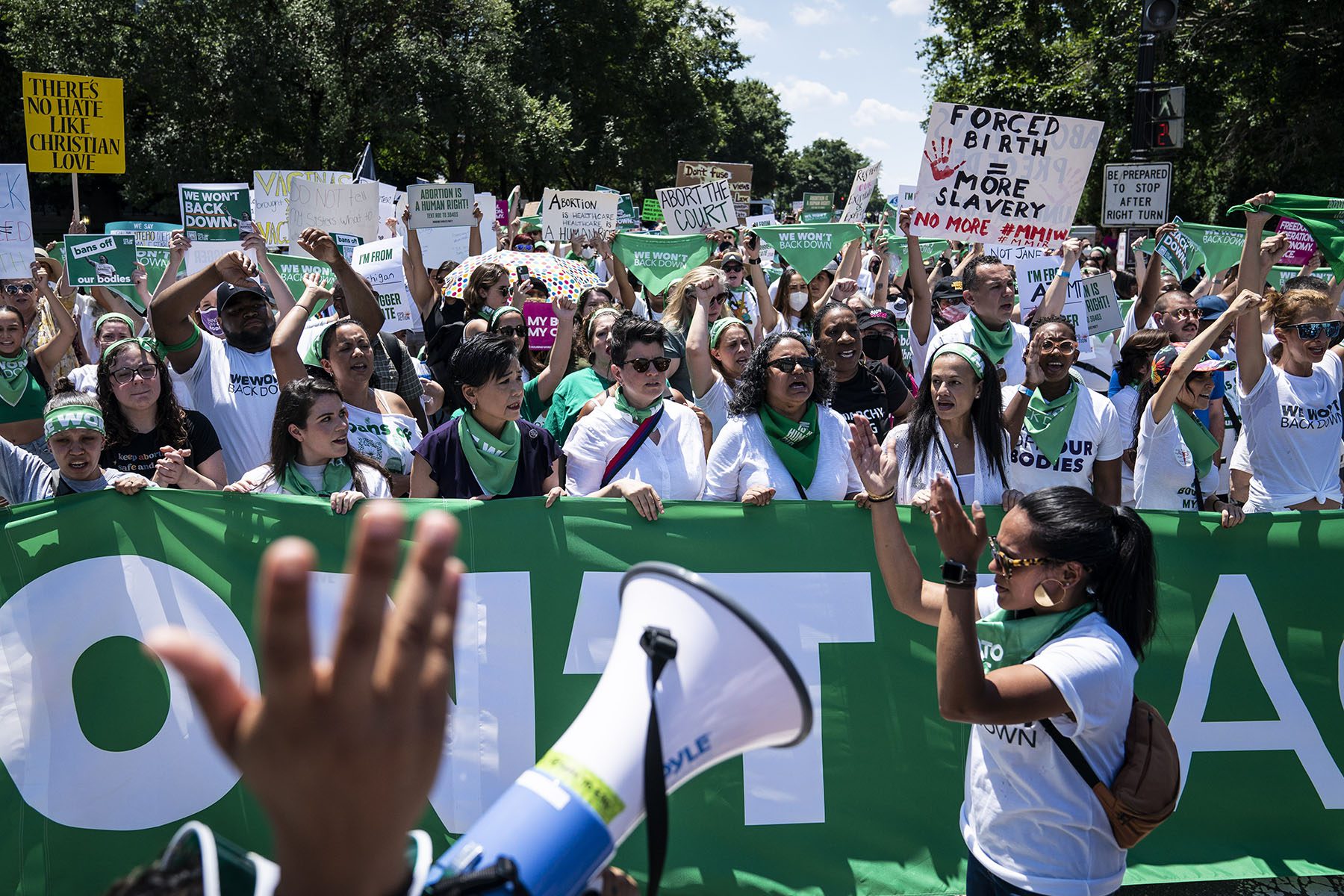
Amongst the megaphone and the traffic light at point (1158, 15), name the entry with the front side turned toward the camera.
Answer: the traffic light

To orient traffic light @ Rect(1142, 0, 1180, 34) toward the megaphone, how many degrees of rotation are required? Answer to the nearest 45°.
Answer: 0° — it already faces it

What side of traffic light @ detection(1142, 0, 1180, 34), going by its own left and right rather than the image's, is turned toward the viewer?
front

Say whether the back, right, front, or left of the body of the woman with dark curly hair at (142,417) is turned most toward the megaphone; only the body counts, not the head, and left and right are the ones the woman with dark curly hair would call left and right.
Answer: front

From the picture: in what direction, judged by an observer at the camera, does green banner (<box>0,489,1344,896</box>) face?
facing the viewer

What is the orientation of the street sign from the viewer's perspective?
toward the camera

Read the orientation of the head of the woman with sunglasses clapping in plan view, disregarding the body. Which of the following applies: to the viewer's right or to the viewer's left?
to the viewer's left

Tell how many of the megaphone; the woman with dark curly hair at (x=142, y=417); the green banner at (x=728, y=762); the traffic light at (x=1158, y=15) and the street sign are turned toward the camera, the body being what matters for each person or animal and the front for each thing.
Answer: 4

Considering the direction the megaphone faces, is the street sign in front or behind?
in front

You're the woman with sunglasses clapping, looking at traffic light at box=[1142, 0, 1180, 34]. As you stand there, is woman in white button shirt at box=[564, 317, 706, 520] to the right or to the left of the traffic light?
left

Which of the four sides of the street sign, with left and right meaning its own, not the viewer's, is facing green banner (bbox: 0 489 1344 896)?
front

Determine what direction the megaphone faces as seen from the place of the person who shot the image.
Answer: facing away from the viewer and to the right of the viewer

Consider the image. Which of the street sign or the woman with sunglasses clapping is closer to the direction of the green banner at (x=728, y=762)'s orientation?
the woman with sunglasses clapping
